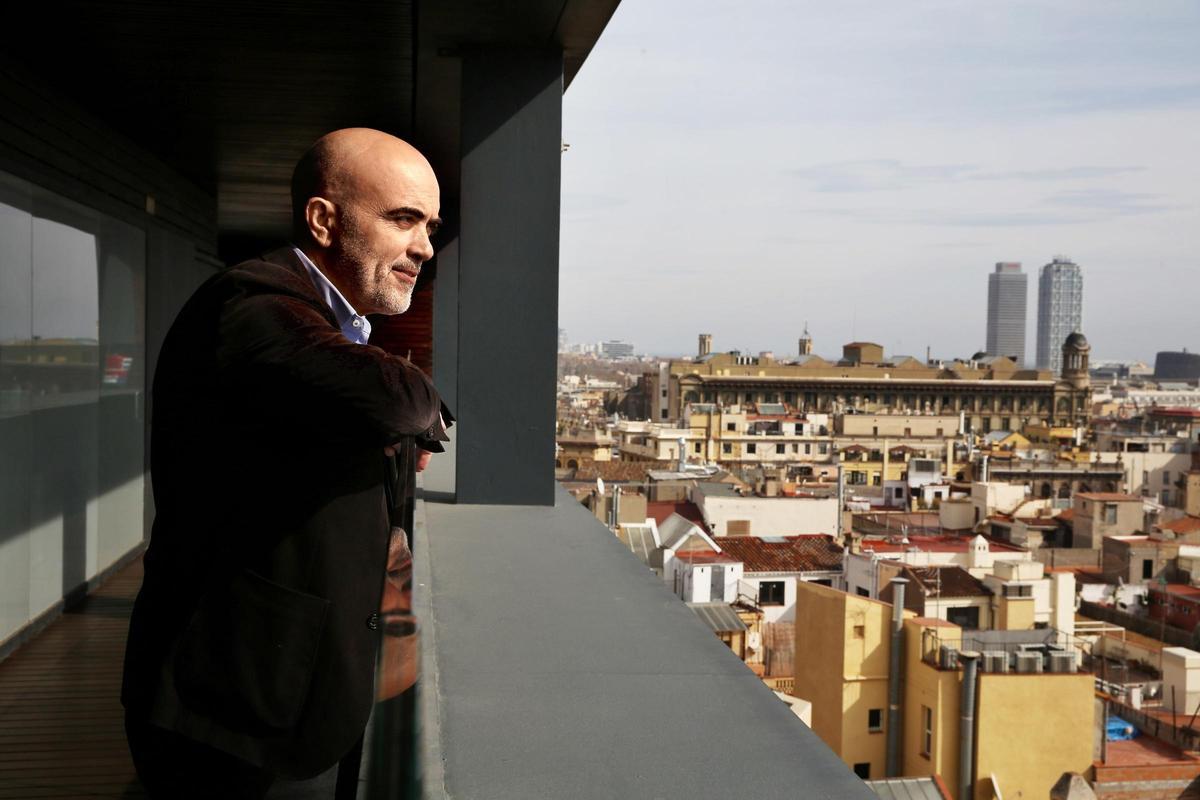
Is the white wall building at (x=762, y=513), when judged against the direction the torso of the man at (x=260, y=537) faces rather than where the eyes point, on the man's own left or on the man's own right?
on the man's own left

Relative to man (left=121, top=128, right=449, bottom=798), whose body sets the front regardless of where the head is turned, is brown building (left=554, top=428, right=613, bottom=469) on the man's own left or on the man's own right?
on the man's own left

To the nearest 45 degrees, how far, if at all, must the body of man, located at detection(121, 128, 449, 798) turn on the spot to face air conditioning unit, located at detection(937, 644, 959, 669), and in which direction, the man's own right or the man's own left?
approximately 45° to the man's own left

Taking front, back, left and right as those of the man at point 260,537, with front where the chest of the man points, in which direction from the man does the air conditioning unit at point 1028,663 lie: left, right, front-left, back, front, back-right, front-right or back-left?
front-left

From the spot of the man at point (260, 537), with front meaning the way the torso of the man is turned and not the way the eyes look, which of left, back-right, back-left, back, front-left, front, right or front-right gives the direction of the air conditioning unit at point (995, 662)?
front-left

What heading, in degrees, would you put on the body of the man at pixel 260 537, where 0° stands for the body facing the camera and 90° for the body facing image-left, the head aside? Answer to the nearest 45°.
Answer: approximately 270°
